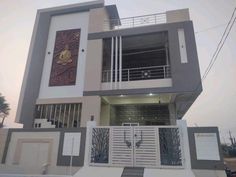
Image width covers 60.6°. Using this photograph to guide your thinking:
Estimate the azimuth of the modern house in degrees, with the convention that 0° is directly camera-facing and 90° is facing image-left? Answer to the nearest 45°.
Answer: approximately 0°
